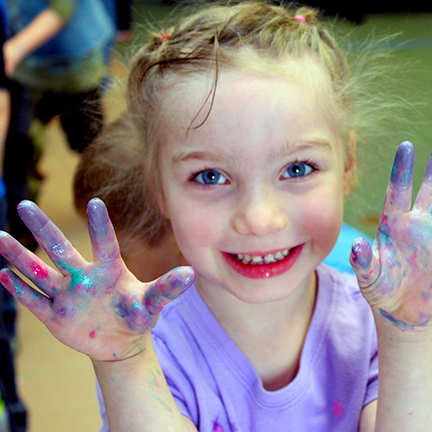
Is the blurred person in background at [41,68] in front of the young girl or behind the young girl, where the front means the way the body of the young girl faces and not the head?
behind

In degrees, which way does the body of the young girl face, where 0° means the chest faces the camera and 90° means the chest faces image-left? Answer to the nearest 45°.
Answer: approximately 0°
